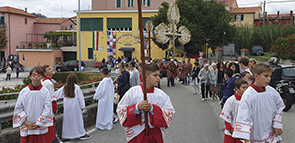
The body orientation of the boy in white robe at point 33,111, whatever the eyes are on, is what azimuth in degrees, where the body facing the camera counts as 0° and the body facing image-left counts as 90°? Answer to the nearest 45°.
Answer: approximately 0°

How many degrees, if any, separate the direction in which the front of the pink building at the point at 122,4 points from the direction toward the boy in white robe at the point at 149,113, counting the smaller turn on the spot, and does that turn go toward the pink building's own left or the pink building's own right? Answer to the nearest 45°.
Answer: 0° — it already faces them

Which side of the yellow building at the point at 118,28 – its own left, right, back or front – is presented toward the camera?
front

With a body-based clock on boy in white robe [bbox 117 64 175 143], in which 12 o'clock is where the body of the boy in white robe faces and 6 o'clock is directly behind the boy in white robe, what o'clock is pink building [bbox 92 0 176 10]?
The pink building is roughly at 6 o'clock from the boy in white robe.

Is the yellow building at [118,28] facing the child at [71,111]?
yes

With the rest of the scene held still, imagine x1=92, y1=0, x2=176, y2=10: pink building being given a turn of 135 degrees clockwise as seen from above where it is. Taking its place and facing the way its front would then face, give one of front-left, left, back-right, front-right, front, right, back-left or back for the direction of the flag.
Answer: back-left

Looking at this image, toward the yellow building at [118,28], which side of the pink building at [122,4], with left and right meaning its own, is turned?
front

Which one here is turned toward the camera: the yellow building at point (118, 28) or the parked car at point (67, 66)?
the yellow building

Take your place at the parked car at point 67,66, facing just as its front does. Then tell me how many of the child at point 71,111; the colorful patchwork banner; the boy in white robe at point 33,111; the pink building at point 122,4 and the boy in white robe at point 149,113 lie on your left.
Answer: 3

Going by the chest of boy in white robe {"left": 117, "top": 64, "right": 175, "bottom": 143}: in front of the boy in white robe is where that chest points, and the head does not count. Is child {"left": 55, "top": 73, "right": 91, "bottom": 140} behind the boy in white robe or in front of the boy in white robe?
behind

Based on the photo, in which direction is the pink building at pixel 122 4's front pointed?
toward the camera

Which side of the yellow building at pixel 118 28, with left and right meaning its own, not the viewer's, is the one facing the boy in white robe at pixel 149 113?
front

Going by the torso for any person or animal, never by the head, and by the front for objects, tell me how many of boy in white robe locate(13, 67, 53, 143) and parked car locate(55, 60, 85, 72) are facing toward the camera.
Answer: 1
